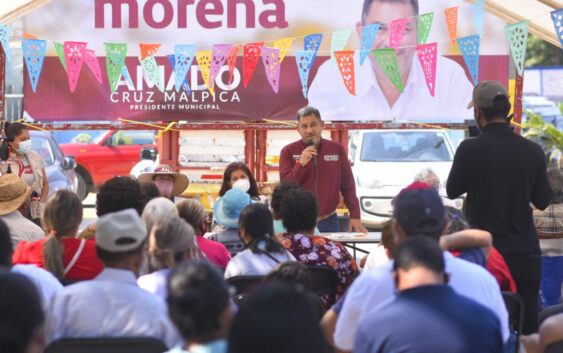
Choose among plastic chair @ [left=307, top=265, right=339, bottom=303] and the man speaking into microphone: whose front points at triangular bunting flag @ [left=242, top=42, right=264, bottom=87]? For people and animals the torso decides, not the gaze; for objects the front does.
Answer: the plastic chair

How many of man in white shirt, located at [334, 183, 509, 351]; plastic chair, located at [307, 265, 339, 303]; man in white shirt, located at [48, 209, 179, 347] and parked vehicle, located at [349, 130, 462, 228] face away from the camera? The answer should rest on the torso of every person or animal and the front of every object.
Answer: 3

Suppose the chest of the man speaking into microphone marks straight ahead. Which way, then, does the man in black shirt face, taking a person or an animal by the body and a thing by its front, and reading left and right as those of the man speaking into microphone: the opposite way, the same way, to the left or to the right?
the opposite way

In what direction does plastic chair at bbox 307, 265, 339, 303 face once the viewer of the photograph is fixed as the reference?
facing away from the viewer

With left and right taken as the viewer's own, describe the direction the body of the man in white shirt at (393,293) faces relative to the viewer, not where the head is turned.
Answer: facing away from the viewer

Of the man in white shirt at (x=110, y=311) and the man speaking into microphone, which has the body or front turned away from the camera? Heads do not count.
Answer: the man in white shirt

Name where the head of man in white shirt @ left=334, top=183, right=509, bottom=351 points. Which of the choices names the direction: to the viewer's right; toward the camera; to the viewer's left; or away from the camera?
away from the camera

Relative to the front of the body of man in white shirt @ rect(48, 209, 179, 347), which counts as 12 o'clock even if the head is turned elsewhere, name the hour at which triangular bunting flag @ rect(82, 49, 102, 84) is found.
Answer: The triangular bunting flag is roughly at 12 o'clock from the man in white shirt.

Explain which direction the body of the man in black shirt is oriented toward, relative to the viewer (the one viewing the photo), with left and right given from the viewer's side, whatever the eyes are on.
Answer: facing away from the viewer

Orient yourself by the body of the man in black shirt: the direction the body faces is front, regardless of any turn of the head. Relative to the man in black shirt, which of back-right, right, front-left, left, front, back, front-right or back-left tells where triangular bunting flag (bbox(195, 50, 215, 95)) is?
front-left

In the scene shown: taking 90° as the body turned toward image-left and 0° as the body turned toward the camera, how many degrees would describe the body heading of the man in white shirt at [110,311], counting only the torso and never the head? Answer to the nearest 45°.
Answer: approximately 180°

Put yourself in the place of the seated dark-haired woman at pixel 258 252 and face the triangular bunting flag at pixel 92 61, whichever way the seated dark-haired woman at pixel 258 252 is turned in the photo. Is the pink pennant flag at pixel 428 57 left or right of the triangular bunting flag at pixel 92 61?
right
